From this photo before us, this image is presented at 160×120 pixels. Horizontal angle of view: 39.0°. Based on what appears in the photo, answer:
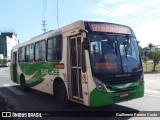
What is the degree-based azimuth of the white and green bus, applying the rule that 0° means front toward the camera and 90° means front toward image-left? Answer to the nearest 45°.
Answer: approximately 315°
